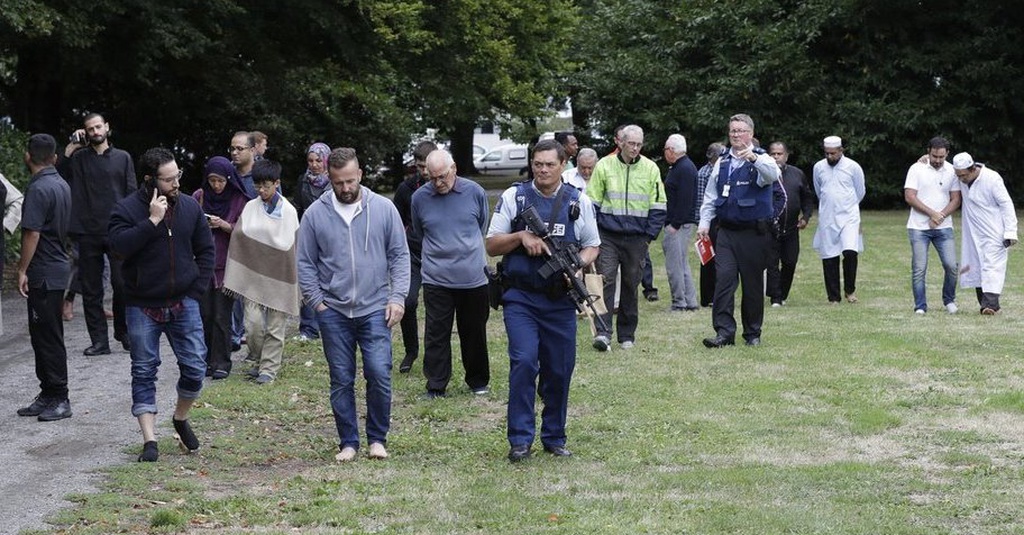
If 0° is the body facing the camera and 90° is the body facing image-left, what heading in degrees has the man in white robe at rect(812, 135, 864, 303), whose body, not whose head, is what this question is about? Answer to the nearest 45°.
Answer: approximately 0°

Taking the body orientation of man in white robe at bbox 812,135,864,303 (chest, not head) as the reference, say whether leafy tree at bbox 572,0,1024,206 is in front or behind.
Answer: behind

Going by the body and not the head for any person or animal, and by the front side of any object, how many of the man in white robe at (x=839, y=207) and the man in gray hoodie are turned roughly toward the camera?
2

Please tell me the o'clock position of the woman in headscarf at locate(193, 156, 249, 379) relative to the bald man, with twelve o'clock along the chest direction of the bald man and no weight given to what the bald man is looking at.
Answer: The woman in headscarf is roughly at 4 o'clock from the bald man.

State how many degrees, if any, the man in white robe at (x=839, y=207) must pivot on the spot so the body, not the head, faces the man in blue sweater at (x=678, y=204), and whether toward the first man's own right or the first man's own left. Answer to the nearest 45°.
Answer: approximately 45° to the first man's own right

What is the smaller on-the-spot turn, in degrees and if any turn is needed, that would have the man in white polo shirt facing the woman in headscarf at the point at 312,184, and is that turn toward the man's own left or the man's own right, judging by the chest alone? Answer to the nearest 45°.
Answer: approximately 45° to the man's own right
